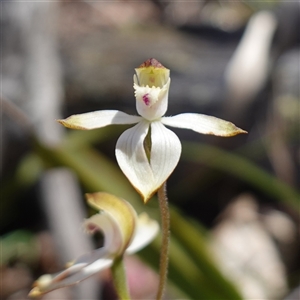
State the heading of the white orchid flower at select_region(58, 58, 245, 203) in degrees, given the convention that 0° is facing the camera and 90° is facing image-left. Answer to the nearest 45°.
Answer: approximately 0°
